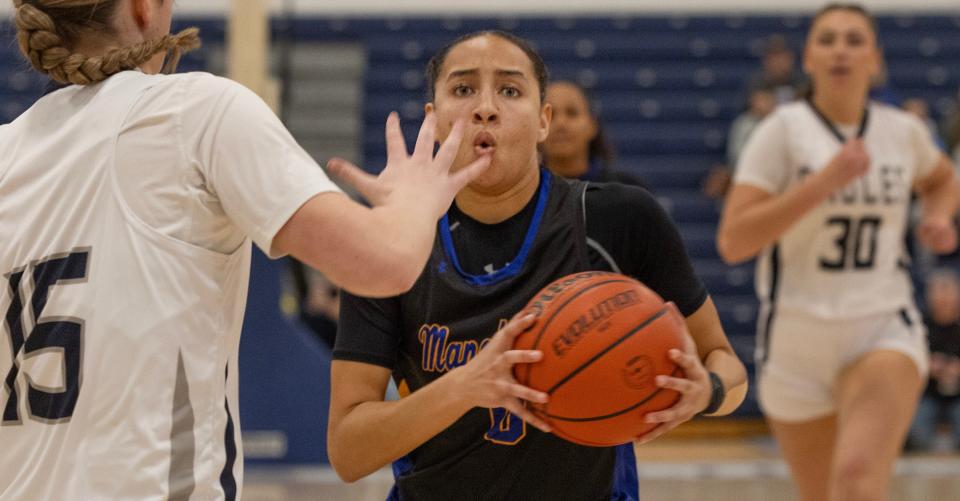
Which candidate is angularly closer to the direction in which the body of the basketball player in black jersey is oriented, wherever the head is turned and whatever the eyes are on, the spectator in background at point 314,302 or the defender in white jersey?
the defender in white jersey

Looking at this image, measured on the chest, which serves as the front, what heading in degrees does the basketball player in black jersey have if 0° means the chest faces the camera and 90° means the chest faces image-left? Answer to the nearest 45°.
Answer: approximately 0°

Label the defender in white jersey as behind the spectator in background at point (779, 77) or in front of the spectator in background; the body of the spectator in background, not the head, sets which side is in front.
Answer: in front

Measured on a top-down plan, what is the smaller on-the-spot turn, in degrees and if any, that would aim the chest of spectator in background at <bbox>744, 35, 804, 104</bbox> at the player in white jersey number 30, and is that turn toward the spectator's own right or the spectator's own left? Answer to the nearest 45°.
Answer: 0° — they already face them

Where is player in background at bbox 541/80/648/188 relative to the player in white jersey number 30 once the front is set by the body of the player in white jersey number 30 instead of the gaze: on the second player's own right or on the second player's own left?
on the second player's own right

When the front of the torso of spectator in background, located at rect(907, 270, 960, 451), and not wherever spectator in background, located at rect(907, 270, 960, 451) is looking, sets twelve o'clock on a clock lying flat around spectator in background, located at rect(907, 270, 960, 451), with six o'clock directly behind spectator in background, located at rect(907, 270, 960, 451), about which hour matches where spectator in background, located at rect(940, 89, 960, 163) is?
spectator in background, located at rect(940, 89, 960, 163) is roughly at 6 o'clock from spectator in background, located at rect(907, 270, 960, 451).
